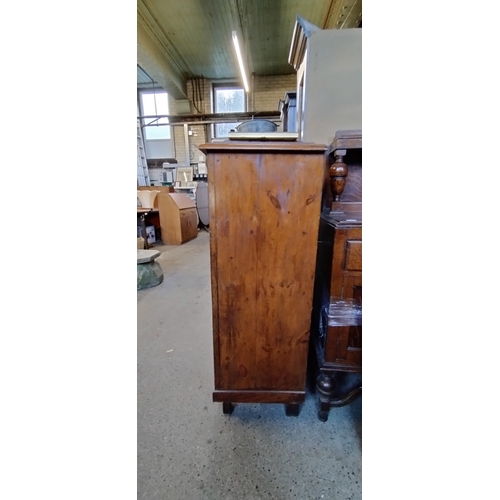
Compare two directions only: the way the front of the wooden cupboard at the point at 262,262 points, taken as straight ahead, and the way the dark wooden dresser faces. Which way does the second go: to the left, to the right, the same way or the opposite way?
to the left

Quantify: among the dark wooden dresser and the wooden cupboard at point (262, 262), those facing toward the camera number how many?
1

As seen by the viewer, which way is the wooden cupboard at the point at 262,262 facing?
to the viewer's left

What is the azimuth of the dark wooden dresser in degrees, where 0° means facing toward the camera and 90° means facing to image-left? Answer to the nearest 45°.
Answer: approximately 0°
